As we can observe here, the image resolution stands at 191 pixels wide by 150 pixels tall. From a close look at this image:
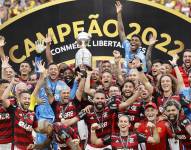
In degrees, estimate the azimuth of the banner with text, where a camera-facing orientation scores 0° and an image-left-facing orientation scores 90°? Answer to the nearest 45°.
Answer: approximately 0°
